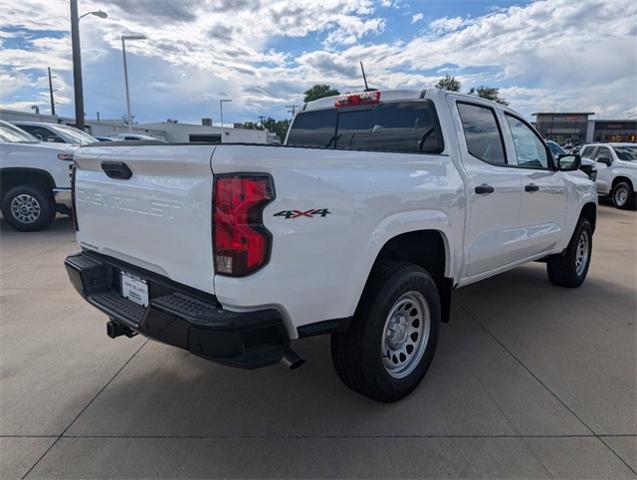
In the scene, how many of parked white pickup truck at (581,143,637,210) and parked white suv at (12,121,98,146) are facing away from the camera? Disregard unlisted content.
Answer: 0

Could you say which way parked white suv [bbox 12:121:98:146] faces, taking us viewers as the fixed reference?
facing the viewer and to the right of the viewer

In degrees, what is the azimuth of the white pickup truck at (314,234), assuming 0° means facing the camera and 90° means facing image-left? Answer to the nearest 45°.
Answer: approximately 225°

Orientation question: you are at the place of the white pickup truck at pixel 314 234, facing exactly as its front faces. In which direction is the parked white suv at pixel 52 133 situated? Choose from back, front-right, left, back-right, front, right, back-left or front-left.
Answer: left

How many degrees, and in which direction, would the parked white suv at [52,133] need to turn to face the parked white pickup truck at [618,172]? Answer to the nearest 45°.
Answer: approximately 45° to its left

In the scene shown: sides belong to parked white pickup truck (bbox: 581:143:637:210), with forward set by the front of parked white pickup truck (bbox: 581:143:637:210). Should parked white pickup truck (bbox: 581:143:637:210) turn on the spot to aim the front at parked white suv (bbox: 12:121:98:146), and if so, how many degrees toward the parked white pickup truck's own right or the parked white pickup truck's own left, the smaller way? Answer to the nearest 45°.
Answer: approximately 90° to the parked white pickup truck's own right

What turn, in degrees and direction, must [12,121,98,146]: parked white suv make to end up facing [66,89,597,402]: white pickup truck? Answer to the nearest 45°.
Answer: approximately 45° to its right

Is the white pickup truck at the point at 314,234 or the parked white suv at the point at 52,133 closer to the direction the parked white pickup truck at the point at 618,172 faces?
the white pickup truck

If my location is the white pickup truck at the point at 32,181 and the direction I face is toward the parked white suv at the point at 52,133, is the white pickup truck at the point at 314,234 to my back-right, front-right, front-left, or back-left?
back-right

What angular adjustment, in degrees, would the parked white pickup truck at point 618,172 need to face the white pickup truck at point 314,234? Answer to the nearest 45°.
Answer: approximately 45° to its right

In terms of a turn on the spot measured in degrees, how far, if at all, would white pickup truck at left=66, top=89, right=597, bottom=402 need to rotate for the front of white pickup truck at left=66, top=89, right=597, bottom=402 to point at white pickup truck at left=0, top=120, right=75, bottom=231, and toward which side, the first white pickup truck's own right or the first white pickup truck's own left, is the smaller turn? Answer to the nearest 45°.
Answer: approximately 90° to the first white pickup truck's own left
